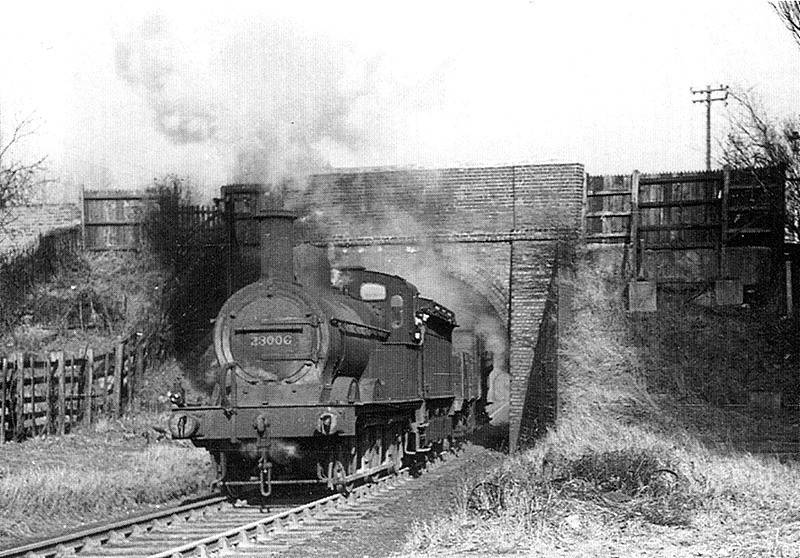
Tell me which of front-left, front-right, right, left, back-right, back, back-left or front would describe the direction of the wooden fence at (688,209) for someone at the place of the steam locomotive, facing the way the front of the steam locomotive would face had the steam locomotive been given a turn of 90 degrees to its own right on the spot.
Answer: right

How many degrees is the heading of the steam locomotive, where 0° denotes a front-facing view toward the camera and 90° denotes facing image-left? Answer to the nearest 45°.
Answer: approximately 45°

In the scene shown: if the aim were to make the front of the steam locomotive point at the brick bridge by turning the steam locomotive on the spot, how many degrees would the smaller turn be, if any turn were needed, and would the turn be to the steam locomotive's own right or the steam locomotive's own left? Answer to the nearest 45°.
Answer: approximately 135° to the steam locomotive's own right

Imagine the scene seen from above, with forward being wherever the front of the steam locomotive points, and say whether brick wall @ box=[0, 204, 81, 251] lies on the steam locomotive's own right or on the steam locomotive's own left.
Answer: on the steam locomotive's own right

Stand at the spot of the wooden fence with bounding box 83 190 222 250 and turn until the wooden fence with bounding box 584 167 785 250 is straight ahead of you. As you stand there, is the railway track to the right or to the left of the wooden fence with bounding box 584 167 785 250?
right

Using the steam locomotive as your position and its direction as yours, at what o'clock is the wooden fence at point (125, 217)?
The wooden fence is roughly at 4 o'clock from the steam locomotive.
